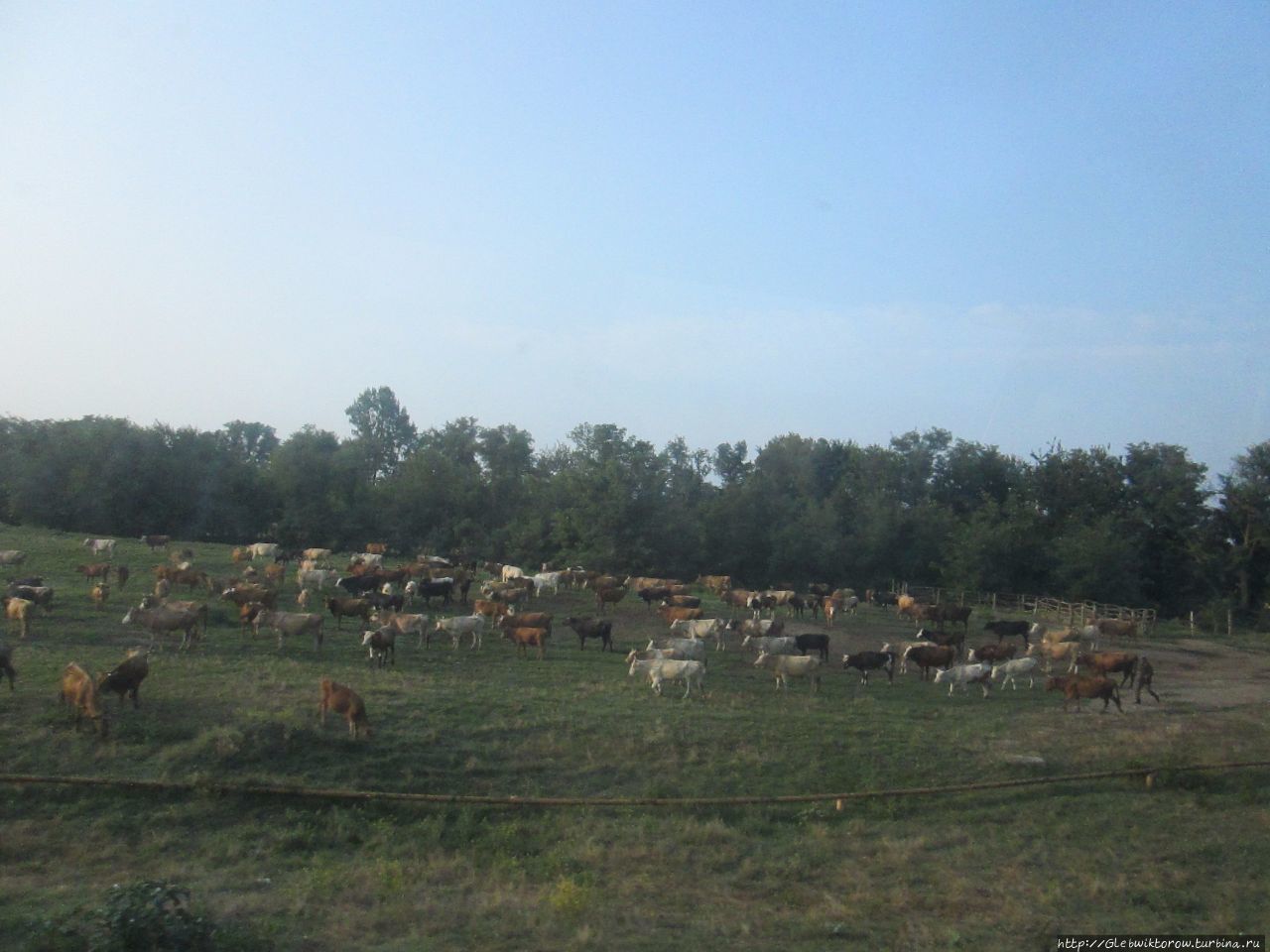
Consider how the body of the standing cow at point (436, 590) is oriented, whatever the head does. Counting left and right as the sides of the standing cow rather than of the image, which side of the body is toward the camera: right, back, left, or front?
left

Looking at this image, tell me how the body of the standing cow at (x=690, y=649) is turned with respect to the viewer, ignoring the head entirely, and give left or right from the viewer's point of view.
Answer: facing to the left of the viewer

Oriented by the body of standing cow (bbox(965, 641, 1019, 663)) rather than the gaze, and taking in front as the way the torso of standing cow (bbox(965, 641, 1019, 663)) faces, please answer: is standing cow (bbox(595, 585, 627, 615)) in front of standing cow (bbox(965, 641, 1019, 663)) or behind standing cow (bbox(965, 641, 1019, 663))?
in front

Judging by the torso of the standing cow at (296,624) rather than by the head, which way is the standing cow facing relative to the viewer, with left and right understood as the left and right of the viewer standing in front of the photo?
facing to the left of the viewer

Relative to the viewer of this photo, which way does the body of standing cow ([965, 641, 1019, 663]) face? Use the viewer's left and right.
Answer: facing to the left of the viewer

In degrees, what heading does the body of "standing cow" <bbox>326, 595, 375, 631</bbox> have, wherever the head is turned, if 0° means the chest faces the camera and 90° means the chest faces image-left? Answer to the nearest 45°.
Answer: approximately 90°

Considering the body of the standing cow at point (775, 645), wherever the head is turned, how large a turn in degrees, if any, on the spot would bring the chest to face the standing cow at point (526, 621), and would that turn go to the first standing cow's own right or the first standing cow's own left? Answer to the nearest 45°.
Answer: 0° — it already faces it

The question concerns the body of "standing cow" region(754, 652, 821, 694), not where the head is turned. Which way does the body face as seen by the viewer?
to the viewer's left

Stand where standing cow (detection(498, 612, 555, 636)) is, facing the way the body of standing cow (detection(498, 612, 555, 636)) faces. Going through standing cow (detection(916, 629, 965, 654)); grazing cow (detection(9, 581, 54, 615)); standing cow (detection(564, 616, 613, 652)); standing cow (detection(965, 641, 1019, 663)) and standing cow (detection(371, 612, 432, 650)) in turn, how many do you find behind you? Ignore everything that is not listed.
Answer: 3

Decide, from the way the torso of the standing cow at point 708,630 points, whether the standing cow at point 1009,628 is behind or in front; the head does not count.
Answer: behind

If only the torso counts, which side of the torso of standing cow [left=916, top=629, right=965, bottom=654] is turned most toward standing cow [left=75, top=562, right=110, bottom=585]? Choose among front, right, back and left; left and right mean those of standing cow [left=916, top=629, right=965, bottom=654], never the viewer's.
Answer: front

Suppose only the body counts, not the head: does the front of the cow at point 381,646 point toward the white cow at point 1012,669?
no

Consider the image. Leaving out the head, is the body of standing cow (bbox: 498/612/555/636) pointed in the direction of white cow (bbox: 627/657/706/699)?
no

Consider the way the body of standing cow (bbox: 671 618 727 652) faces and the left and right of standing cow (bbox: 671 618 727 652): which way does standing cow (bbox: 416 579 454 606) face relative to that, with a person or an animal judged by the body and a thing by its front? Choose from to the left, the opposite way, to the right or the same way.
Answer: the same way

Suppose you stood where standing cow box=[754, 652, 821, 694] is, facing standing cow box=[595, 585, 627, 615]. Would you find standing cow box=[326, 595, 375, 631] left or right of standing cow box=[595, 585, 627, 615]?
left
